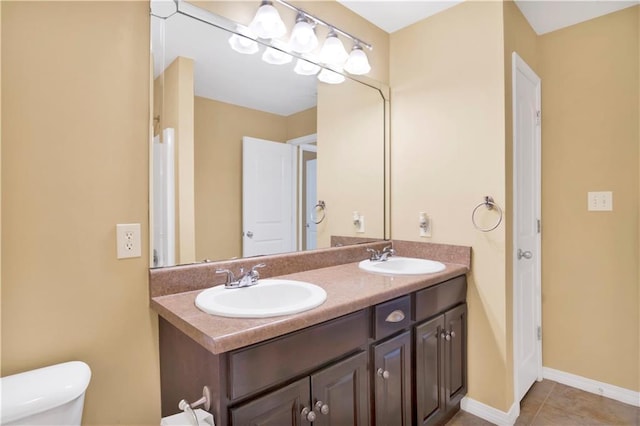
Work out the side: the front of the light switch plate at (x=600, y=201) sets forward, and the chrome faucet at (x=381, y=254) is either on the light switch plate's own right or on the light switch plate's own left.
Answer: on the light switch plate's own right

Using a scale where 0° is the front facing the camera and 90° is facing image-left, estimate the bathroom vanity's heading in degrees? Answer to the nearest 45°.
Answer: approximately 315°

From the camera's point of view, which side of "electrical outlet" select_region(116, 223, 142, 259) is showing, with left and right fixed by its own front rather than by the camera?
front

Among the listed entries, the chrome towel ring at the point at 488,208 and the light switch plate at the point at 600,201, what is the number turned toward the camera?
2

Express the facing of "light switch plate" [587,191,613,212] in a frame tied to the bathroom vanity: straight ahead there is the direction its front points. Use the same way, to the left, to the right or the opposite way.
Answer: to the right

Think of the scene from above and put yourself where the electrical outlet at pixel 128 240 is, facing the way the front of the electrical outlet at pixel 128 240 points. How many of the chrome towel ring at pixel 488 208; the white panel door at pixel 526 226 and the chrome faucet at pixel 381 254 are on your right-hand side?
0

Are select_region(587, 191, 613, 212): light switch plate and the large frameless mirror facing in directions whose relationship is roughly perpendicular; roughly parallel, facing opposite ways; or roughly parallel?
roughly perpendicular

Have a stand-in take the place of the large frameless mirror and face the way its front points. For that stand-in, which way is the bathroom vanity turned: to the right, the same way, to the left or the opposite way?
the same way

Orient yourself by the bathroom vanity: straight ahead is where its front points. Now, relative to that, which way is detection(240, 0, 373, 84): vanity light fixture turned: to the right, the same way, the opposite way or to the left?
the same way

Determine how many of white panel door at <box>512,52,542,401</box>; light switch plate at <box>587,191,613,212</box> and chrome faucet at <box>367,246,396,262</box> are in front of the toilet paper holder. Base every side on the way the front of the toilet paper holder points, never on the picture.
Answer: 0

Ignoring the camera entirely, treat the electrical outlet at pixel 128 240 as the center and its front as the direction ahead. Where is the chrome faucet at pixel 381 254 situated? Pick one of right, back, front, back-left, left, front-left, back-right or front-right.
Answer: left

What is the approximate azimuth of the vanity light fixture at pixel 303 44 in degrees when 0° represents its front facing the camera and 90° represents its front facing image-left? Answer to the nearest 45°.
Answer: approximately 315°

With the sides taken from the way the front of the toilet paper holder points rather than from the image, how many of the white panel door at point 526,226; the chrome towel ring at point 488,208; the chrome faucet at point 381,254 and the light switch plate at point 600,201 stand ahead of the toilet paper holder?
0

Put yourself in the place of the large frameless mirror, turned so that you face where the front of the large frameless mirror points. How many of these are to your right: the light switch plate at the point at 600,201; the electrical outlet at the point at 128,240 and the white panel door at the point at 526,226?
1
